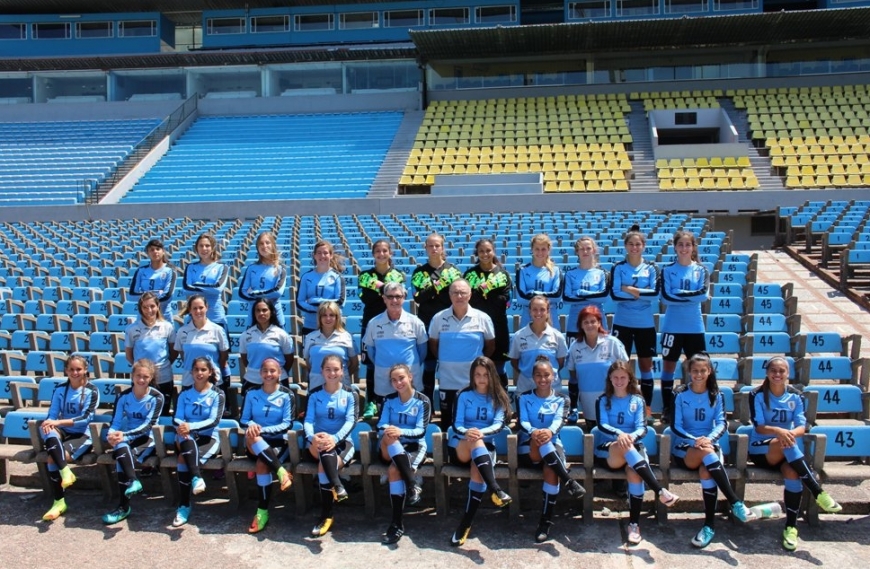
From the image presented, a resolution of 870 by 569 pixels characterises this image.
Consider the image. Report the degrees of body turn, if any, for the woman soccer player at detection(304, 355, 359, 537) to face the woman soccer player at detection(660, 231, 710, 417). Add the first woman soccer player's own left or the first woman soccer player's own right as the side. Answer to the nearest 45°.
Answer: approximately 90° to the first woman soccer player's own left

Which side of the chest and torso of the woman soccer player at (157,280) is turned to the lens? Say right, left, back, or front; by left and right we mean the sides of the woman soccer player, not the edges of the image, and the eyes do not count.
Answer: front

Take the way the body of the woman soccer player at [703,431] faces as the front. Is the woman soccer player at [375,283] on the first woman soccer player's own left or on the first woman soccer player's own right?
on the first woman soccer player's own right

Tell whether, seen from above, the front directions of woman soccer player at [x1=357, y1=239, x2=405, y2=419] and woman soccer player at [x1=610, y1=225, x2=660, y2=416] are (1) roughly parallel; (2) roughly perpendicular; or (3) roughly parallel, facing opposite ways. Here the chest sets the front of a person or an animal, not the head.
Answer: roughly parallel

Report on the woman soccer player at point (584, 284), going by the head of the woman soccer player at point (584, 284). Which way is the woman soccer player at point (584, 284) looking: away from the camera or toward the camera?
toward the camera

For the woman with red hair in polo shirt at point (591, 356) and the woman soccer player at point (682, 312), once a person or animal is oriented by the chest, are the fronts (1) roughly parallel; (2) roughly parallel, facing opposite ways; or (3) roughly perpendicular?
roughly parallel

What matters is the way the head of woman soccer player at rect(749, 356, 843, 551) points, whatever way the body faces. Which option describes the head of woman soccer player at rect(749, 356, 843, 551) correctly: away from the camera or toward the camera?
toward the camera

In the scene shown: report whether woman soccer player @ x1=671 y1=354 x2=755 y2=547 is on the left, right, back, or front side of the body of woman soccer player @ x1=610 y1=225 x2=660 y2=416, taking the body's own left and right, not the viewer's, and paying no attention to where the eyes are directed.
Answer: front

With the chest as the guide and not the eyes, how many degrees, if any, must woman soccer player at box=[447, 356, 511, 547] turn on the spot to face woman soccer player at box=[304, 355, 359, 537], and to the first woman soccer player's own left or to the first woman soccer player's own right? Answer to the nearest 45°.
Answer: approximately 90° to the first woman soccer player's own right

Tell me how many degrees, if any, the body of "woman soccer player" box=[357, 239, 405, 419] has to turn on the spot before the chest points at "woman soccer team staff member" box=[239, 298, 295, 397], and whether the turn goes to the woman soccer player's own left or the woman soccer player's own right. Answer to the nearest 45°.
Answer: approximately 90° to the woman soccer player's own right

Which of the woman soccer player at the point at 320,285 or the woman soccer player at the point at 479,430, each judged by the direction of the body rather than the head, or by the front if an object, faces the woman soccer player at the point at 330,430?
the woman soccer player at the point at 320,285

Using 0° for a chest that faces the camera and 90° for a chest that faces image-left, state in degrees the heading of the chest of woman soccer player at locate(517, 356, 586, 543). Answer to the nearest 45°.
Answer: approximately 0°

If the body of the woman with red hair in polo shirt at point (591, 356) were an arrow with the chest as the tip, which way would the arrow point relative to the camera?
toward the camera

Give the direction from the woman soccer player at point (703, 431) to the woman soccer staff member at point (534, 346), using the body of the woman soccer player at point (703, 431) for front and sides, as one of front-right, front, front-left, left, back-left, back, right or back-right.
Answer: right

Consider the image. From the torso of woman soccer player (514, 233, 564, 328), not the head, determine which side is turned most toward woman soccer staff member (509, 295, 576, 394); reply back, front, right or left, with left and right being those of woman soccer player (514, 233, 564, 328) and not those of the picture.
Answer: front

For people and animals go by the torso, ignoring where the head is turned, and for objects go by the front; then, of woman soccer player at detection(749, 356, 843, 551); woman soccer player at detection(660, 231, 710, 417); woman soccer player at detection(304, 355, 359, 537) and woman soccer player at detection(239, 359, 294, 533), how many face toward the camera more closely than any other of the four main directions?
4

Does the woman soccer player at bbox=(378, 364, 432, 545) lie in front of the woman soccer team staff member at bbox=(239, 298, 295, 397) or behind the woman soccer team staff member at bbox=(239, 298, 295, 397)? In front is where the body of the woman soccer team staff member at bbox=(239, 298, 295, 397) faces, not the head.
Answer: in front

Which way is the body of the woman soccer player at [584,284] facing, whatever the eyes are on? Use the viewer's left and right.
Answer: facing the viewer
